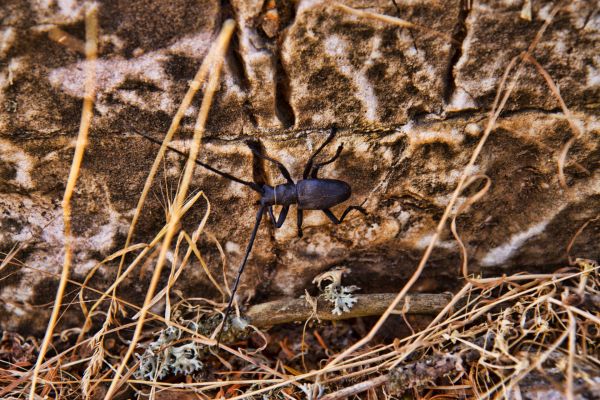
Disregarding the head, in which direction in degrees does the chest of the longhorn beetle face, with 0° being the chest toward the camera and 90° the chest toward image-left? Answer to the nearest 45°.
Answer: approximately 90°

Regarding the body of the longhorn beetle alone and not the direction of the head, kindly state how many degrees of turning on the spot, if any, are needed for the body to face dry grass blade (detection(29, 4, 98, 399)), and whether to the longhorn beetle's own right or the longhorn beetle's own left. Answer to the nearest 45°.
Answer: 0° — it already faces it

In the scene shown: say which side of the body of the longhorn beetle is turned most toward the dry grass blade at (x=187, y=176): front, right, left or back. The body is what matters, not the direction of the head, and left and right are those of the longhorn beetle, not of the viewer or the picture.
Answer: front

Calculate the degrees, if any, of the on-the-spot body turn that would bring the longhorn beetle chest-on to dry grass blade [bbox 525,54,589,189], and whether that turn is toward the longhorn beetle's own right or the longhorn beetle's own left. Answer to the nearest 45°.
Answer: approximately 135° to the longhorn beetle's own left
